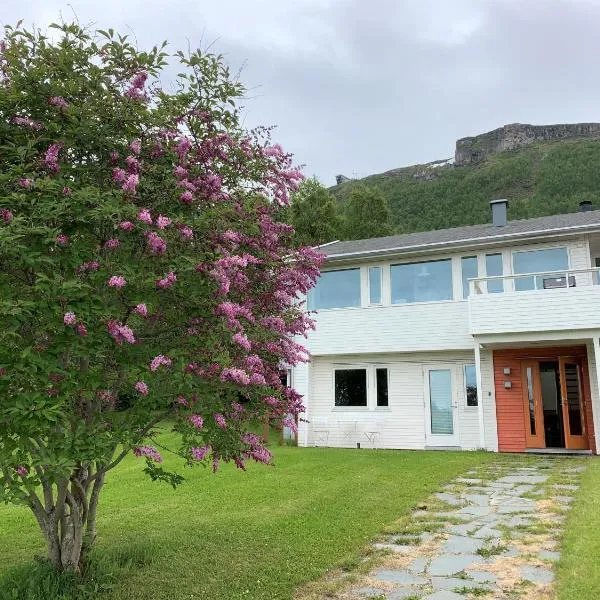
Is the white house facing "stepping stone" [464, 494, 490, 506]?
yes

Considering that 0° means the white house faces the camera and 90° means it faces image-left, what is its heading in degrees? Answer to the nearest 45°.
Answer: approximately 0°

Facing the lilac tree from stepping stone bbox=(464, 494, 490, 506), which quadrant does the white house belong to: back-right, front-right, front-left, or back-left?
back-right

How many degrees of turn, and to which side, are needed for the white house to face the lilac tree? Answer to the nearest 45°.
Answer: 0° — it already faces it
